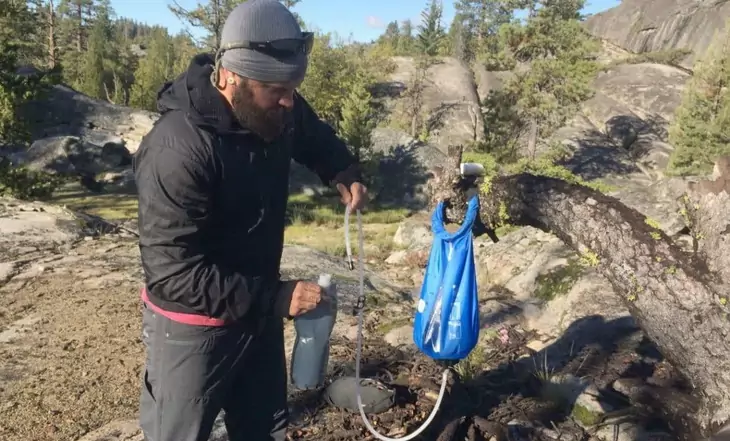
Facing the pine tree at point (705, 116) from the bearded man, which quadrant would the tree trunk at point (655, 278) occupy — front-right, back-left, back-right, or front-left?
front-right

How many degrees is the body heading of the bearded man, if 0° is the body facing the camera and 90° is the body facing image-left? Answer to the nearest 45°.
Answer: approximately 315°

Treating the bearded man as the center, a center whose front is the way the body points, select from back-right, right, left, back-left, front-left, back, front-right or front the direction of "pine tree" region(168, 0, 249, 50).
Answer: back-left

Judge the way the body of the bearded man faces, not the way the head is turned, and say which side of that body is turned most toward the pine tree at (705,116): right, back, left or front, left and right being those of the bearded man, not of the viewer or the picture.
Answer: left

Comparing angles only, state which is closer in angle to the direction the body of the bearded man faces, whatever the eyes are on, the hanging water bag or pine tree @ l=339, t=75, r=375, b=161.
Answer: the hanging water bag

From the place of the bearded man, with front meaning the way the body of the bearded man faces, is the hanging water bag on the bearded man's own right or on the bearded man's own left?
on the bearded man's own left

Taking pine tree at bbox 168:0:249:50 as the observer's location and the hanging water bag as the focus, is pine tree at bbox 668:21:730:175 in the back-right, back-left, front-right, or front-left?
front-left

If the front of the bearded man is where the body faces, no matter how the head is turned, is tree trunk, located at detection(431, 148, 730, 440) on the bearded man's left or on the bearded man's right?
on the bearded man's left

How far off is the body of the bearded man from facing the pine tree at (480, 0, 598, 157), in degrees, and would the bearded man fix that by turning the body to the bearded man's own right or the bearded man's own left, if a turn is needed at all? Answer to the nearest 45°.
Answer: approximately 90° to the bearded man's own left

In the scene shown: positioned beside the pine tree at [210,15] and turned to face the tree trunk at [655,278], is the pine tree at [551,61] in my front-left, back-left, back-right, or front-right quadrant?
front-left

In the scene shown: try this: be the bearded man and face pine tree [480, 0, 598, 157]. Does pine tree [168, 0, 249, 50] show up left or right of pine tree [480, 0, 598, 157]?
left

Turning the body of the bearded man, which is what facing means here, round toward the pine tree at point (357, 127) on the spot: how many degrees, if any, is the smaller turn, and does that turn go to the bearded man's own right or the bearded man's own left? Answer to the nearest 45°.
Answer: approximately 135° to the bearded man's own left

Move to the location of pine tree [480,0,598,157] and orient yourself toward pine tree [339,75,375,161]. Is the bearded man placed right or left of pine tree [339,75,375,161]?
left
